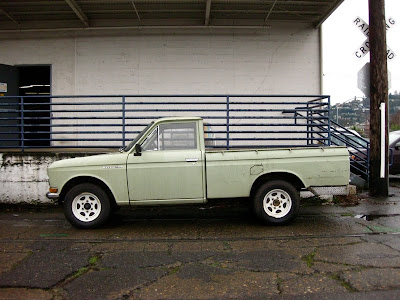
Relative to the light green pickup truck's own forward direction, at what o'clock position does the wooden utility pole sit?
The wooden utility pole is roughly at 5 o'clock from the light green pickup truck.

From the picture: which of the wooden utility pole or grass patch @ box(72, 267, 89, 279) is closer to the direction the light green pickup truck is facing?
the grass patch

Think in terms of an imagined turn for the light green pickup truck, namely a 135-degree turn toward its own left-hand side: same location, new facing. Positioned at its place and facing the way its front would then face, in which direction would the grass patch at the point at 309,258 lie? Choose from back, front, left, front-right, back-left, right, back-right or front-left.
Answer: front

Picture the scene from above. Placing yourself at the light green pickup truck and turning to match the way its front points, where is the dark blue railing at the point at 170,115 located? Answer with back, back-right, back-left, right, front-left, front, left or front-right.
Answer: right

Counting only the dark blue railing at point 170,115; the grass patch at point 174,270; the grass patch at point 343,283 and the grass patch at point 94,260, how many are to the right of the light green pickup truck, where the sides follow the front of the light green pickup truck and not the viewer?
1

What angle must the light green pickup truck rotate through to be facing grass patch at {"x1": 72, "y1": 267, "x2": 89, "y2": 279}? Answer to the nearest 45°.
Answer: approximately 45° to its left

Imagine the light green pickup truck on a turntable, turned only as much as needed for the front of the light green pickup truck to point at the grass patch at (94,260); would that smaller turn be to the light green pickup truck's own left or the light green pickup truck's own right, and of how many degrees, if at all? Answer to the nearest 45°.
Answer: approximately 45° to the light green pickup truck's own left

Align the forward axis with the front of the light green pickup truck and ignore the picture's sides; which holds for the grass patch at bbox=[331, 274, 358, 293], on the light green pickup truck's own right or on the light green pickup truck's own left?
on the light green pickup truck's own left

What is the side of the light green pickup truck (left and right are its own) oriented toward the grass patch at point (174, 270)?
left

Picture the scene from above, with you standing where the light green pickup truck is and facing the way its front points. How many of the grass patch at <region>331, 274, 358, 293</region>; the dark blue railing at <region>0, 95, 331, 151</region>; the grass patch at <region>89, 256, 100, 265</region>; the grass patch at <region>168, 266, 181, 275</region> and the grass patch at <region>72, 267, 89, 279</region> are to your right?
1

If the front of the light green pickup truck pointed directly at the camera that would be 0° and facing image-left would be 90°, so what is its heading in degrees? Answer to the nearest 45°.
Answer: approximately 90°
